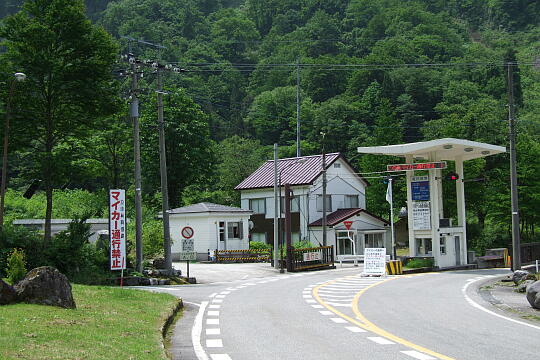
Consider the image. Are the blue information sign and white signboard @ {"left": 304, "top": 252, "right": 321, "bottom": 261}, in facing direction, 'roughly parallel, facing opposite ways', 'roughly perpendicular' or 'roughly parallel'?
roughly parallel

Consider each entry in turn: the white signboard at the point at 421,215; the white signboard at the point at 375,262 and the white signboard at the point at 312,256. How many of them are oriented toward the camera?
3

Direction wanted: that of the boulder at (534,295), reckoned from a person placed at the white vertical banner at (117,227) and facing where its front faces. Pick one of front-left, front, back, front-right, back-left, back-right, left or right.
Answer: front-left

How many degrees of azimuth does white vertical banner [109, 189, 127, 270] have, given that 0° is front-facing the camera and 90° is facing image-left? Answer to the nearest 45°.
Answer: approximately 0°

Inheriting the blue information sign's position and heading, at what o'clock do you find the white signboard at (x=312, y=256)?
The white signboard is roughly at 3 o'clock from the blue information sign.

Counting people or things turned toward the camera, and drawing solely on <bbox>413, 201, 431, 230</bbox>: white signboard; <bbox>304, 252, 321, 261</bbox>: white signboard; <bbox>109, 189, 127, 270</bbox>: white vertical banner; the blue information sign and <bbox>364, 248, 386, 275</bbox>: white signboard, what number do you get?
5

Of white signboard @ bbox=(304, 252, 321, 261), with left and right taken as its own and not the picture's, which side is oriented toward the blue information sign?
left

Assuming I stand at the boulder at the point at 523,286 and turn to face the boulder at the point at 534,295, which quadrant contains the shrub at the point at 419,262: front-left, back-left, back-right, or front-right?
back-right

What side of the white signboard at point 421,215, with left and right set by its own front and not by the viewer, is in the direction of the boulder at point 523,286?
front

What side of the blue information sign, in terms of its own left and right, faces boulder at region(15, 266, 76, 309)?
front

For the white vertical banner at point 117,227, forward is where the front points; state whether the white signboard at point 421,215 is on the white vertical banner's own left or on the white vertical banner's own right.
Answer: on the white vertical banner's own left

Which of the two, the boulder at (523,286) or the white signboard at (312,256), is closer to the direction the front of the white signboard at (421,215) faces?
the boulder

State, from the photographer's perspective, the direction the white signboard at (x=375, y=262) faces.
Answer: facing the viewer

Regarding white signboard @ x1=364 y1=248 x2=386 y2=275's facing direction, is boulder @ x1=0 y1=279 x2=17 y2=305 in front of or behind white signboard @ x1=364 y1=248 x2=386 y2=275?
in front

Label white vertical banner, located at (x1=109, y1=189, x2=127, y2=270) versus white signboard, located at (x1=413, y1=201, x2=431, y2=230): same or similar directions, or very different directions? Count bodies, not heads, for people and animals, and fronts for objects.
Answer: same or similar directions

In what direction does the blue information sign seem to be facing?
toward the camera
